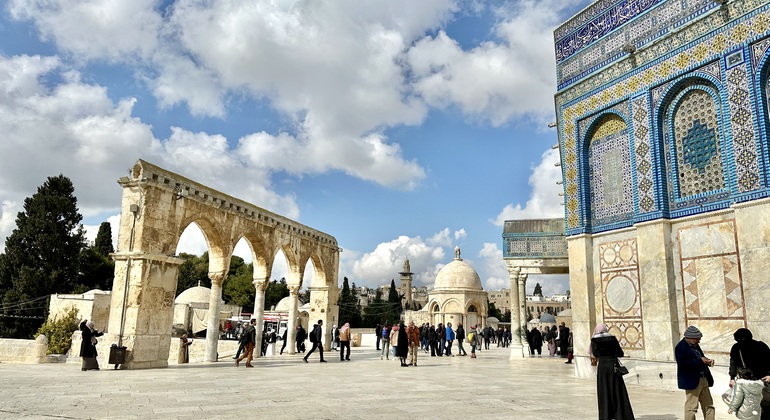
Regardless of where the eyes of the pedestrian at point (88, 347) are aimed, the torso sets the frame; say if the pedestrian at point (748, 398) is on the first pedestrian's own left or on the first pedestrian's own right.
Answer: on the first pedestrian's own right

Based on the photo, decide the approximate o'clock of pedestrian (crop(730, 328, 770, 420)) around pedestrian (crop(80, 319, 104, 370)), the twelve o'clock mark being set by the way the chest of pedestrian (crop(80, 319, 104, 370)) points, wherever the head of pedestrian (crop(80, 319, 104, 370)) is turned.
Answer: pedestrian (crop(730, 328, 770, 420)) is roughly at 2 o'clock from pedestrian (crop(80, 319, 104, 370)).

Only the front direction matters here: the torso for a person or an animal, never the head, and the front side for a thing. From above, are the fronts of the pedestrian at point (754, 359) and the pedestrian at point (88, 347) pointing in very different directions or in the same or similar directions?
very different directions

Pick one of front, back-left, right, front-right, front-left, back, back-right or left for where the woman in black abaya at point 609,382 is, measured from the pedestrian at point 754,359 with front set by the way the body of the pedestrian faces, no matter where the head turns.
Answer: front-right

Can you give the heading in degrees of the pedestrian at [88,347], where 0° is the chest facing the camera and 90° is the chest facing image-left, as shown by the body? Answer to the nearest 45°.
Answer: approximately 270°

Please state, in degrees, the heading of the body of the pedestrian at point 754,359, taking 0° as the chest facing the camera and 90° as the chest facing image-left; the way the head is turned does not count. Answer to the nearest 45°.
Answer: approximately 45°

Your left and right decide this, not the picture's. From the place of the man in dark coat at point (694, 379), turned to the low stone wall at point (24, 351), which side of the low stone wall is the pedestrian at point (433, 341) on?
right

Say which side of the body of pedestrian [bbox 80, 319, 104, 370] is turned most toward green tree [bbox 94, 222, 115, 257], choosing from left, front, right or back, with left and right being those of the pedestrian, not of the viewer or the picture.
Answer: left

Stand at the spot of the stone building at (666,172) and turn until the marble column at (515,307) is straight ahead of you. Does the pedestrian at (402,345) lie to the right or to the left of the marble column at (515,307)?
left

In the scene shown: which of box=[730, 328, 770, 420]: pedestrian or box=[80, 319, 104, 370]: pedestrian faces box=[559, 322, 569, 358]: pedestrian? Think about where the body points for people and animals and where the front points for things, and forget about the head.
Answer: box=[80, 319, 104, 370]: pedestrian

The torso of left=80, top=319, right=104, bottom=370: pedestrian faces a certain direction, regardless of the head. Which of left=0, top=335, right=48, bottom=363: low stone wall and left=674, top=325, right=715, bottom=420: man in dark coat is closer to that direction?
the man in dark coat
